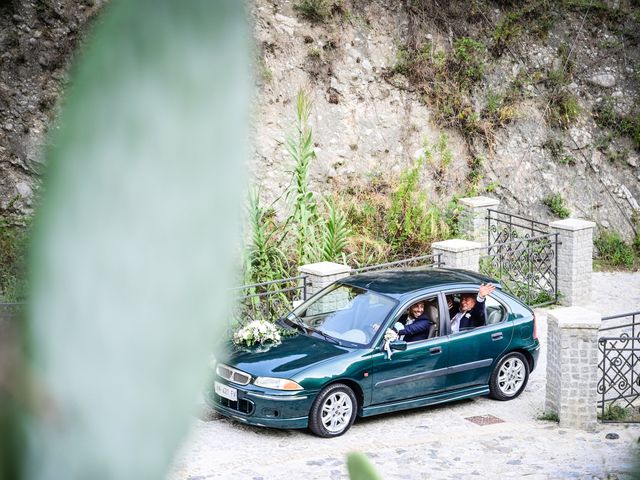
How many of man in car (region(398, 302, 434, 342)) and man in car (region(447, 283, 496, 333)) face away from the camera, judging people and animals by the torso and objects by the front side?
0

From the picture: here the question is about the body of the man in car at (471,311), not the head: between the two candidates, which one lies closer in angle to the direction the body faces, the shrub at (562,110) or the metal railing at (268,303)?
the metal railing

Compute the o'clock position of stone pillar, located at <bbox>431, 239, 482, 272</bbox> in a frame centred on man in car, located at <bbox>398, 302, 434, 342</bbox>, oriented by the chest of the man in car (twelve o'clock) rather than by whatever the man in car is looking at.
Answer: The stone pillar is roughly at 5 o'clock from the man in car.

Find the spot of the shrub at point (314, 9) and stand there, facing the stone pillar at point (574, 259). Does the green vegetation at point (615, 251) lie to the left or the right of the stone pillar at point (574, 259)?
left

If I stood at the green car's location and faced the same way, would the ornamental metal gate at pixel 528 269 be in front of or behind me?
behind

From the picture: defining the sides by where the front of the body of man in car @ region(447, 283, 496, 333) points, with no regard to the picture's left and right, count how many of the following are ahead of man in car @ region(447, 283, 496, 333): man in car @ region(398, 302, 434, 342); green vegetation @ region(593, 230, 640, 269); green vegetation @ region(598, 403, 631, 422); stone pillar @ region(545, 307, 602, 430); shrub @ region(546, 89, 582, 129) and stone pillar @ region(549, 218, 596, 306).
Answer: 1

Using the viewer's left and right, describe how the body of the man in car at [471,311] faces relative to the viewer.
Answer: facing the viewer and to the left of the viewer

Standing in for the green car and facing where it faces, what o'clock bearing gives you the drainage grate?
The drainage grate is roughly at 7 o'clock from the green car.

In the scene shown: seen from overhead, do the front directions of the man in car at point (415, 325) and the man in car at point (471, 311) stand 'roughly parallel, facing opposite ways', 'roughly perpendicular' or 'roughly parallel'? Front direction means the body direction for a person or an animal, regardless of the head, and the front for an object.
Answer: roughly parallel

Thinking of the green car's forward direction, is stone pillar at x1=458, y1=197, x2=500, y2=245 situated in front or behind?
behind

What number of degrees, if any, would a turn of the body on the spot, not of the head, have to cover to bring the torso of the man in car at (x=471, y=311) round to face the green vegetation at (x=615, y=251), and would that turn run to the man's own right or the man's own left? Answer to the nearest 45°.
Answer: approximately 135° to the man's own right
